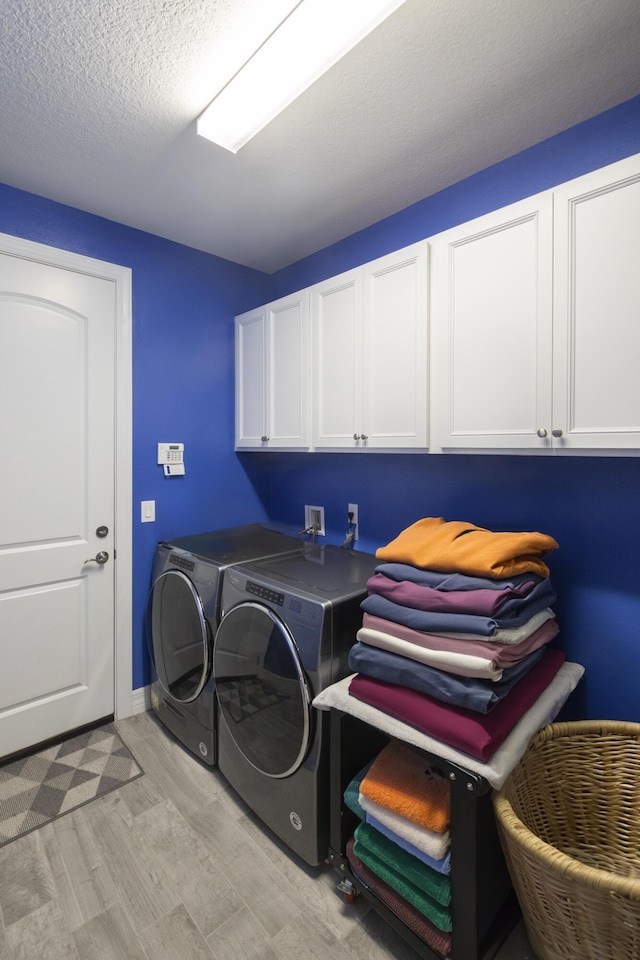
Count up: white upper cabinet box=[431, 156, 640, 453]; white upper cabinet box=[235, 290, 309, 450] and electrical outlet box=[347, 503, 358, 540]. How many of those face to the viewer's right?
0

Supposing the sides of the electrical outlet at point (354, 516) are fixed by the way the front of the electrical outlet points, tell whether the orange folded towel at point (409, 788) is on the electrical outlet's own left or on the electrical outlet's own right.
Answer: on the electrical outlet's own left

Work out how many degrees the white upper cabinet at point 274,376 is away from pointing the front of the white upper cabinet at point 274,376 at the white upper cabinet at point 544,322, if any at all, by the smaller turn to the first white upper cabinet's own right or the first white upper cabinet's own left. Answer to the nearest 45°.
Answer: approximately 90° to the first white upper cabinet's own left

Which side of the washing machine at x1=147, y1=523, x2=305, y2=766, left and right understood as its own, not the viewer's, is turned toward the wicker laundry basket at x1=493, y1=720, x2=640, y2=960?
left

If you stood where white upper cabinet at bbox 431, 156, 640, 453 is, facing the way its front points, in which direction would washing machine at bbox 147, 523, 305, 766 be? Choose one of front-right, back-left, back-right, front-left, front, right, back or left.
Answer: front-right

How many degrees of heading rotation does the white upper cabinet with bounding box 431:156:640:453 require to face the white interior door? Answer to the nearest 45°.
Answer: approximately 45° to its right

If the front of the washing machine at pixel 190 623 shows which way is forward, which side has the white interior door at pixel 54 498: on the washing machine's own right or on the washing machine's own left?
on the washing machine's own right

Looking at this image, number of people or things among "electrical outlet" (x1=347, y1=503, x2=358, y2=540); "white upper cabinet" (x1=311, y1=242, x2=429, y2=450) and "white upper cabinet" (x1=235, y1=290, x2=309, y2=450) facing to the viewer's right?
0

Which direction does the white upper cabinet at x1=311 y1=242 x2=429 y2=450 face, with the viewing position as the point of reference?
facing the viewer and to the left of the viewer
